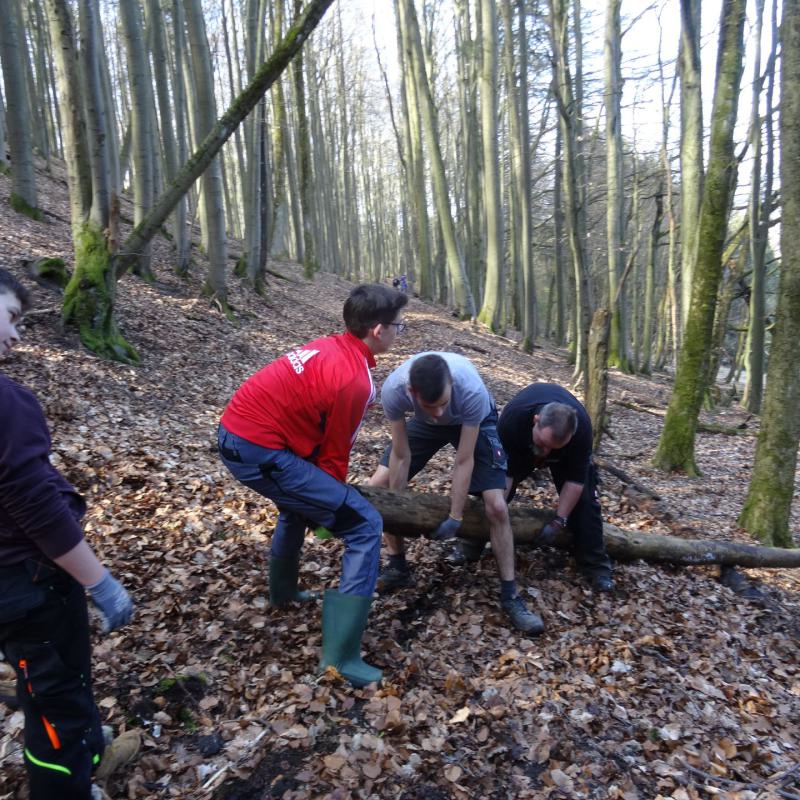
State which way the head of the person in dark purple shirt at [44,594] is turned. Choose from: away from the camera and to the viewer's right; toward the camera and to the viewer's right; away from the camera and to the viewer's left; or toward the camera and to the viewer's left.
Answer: toward the camera and to the viewer's right

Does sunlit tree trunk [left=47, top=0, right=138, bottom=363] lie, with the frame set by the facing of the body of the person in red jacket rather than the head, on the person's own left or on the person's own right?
on the person's own left

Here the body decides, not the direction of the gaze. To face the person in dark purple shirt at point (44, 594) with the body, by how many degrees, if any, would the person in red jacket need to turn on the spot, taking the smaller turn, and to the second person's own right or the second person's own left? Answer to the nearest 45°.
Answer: approximately 135° to the second person's own right

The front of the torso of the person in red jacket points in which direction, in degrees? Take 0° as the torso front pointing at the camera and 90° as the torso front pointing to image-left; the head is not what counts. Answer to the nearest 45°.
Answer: approximately 270°

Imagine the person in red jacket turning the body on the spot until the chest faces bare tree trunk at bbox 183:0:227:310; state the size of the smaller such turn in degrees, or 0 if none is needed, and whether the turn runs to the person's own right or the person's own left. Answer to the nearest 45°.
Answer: approximately 90° to the person's own left

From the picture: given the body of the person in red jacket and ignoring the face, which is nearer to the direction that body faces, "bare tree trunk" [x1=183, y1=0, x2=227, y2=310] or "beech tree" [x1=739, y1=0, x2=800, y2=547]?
the beech tree

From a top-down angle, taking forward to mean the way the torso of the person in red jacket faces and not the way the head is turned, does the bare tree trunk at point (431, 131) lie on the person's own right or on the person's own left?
on the person's own left
